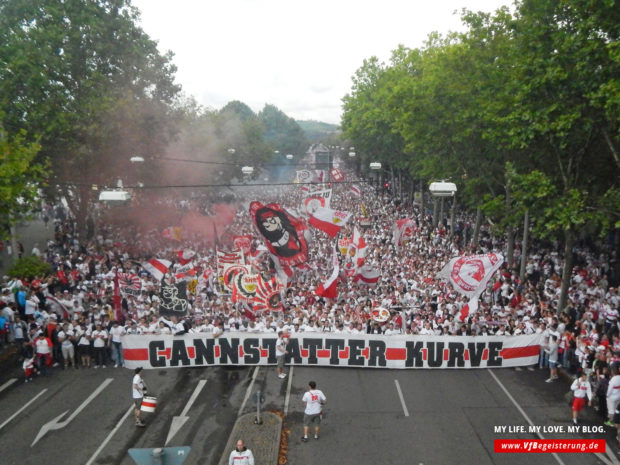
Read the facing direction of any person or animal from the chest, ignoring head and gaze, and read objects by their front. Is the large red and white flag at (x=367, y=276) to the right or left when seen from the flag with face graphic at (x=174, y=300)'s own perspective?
on its left

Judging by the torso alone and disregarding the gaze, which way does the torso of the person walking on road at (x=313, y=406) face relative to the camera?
away from the camera

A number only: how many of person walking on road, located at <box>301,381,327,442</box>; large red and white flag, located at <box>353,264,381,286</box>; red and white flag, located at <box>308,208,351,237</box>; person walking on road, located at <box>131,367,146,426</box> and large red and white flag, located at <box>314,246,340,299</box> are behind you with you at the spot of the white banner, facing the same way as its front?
3

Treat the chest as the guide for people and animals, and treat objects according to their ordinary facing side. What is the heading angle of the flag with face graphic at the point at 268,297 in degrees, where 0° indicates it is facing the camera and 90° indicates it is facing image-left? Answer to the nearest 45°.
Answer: approximately 0°

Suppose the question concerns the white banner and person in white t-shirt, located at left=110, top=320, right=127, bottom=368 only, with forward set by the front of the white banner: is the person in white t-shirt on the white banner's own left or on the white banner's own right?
on the white banner's own right

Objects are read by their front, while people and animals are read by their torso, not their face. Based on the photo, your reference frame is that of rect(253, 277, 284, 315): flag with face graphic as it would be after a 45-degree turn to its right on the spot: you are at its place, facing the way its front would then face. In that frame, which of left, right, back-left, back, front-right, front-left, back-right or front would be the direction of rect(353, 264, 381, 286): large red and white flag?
back

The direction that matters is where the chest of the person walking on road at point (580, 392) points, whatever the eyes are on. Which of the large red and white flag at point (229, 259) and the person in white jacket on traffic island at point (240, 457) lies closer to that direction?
the person in white jacket on traffic island

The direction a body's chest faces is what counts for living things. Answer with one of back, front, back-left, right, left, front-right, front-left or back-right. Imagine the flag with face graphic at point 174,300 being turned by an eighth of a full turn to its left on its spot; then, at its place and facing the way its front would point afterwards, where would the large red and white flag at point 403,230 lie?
left
